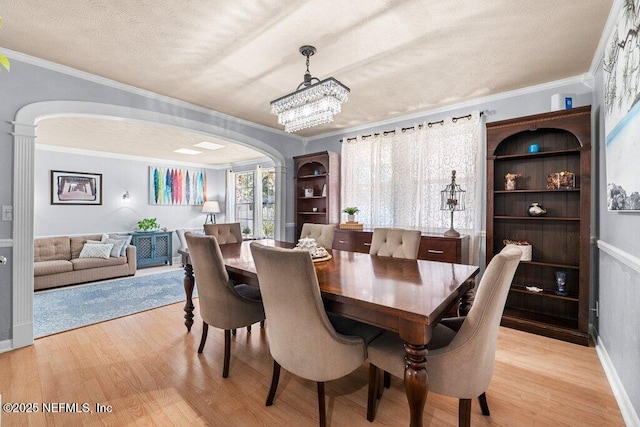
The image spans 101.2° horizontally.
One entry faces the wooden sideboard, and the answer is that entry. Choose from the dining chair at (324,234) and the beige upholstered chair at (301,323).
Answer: the beige upholstered chair

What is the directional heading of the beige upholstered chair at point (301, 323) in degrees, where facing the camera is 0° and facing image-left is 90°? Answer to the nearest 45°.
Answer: approximately 225°

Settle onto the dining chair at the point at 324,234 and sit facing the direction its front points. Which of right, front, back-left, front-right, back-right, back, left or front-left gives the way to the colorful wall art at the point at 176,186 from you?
right

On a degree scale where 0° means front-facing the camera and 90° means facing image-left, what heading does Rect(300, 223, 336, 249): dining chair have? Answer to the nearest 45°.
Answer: approximately 45°

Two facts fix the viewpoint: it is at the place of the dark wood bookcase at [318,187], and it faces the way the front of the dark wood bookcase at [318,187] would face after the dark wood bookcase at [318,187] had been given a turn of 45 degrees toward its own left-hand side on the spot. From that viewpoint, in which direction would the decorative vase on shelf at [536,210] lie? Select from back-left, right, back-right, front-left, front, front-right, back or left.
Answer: front-left

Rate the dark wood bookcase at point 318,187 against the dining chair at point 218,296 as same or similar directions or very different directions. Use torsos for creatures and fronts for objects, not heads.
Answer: very different directions

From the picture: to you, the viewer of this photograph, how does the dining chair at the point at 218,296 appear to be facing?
facing away from the viewer and to the right of the viewer

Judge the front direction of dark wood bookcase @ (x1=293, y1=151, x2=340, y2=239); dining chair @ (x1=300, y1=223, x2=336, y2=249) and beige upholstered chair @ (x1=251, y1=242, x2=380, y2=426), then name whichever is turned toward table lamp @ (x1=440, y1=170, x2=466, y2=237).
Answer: the beige upholstered chair

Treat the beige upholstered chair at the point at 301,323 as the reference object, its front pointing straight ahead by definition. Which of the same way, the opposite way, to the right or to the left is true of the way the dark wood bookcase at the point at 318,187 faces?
the opposite way

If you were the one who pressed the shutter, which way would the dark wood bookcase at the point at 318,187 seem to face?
facing the viewer and to the left of the viewer

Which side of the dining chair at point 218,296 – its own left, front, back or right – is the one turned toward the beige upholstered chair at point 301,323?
right

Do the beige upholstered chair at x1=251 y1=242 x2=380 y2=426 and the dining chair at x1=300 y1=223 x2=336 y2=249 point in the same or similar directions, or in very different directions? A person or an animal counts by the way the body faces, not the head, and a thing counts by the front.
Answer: very different directions

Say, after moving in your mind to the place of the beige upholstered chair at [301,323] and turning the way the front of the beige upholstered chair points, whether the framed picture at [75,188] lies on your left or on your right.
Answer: on your left

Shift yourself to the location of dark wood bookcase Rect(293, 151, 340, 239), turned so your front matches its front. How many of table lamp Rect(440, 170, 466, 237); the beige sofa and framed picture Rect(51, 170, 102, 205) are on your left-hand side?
1

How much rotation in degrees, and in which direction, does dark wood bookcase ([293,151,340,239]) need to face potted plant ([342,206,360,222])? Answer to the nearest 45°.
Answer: approximately 90° to its left

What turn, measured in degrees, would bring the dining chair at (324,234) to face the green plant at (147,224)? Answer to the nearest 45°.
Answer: approximately 90° to its right

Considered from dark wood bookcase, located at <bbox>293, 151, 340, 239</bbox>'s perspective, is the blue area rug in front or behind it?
in front
